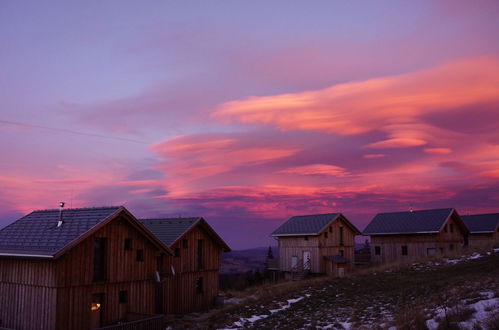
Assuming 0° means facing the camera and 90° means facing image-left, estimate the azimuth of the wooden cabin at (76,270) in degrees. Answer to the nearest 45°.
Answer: approximately 315°

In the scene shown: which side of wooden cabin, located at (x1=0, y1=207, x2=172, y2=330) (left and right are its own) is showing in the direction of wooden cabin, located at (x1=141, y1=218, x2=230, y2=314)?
left
